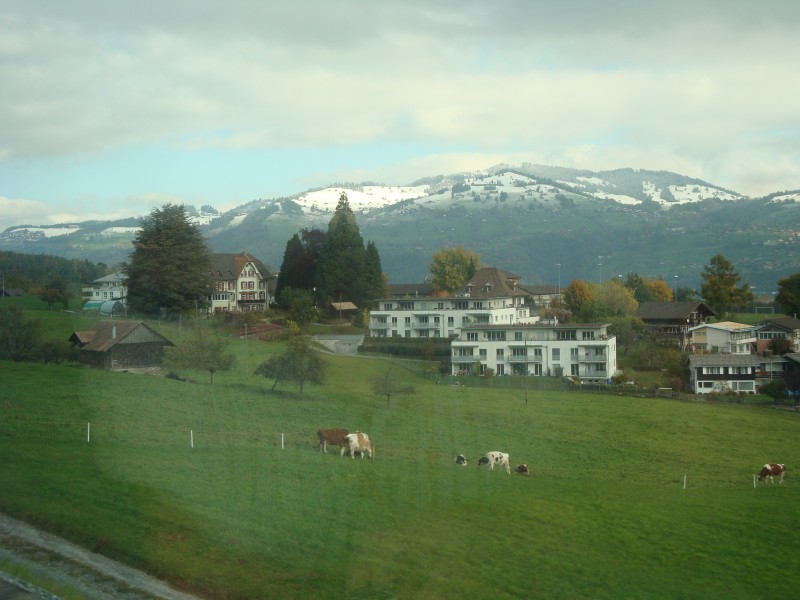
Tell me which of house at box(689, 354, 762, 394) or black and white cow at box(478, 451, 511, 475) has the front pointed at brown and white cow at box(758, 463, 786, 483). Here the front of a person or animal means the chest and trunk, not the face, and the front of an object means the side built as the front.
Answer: the house

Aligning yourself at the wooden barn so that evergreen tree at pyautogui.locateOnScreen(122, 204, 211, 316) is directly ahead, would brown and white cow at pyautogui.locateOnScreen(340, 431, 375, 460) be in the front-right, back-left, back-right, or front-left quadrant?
back-right

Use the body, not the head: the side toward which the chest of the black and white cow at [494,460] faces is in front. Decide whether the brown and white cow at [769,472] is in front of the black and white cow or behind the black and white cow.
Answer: behind

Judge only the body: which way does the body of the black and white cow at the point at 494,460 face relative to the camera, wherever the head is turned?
to the viewer's left

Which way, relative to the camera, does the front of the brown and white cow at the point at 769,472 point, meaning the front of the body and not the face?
to the viewer's left
